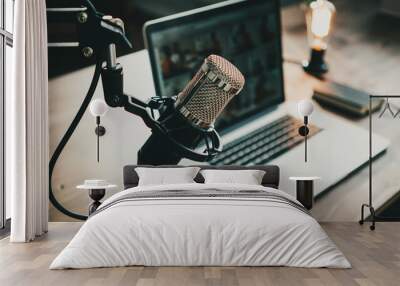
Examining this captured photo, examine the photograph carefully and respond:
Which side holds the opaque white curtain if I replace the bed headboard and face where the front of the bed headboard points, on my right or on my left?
on my right

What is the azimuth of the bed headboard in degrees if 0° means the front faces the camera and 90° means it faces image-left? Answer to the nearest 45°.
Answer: approximately 0°
